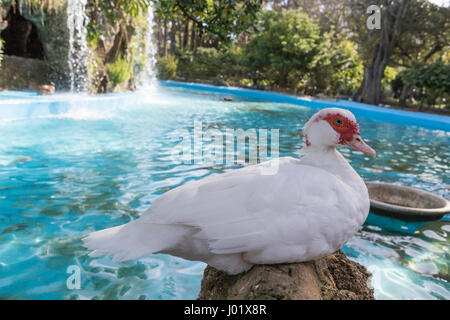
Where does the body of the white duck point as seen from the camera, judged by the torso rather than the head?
to the viewer's right

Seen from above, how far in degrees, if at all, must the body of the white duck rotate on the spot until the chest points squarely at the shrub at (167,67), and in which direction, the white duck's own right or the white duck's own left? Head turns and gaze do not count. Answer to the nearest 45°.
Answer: approximately 90° to the white duck's own left

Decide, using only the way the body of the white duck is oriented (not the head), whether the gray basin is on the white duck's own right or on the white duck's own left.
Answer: on the white duck's own left

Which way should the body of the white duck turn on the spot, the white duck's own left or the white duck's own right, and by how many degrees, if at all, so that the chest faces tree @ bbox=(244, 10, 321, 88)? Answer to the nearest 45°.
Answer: approximately 90° to the white duck's own left
